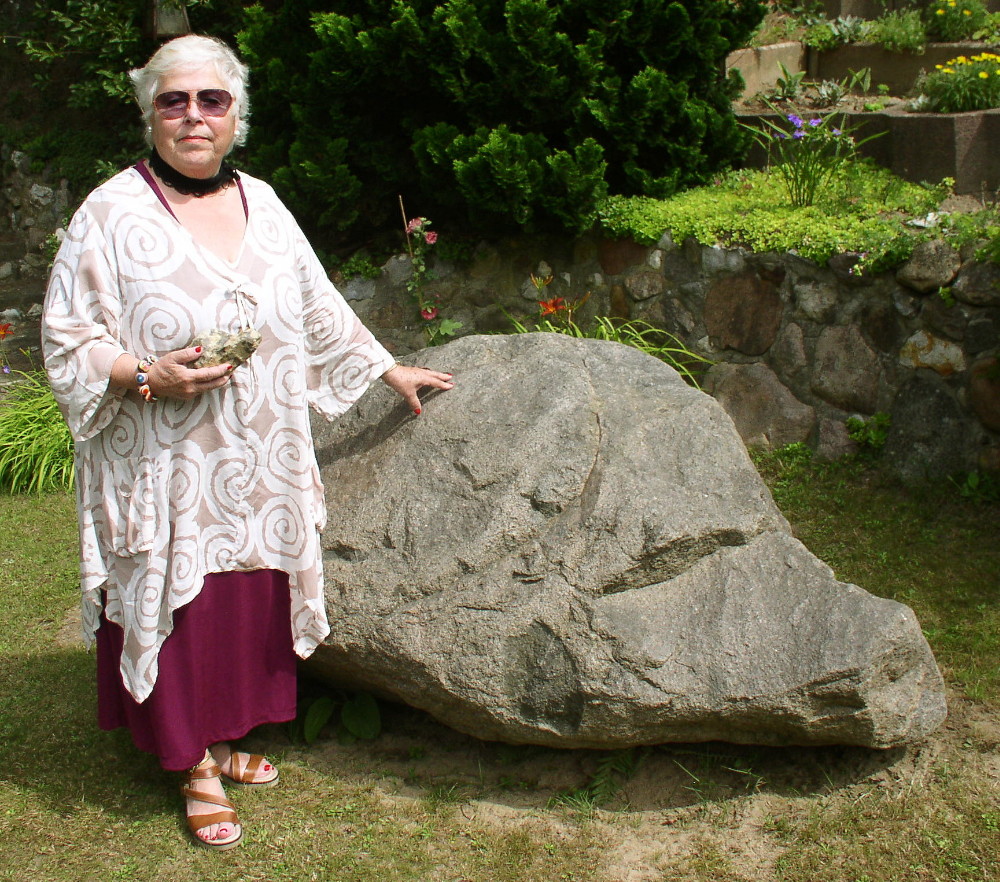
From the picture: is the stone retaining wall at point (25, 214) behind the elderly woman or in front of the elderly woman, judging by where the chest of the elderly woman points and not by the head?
behind

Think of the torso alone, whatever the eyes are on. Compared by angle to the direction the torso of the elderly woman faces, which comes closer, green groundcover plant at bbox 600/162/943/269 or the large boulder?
the large boulder

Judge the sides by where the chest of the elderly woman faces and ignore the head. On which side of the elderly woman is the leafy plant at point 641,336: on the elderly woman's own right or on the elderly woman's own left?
on the elderly woman's own left

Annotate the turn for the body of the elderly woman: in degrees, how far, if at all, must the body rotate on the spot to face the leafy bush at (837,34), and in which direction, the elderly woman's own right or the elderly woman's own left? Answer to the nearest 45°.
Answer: approximately 90° to the elderly woman's own left

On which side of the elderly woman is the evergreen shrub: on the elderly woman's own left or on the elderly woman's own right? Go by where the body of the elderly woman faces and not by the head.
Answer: on the elderly woman's own left

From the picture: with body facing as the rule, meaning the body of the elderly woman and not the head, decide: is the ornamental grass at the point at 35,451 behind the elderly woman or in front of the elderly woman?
behind

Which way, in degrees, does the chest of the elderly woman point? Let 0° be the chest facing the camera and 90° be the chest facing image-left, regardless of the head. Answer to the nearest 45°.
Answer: approximately 315°

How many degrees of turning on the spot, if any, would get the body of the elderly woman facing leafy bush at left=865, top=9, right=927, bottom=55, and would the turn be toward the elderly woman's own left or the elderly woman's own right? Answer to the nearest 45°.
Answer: approximately 90° to the elderly woman's own left

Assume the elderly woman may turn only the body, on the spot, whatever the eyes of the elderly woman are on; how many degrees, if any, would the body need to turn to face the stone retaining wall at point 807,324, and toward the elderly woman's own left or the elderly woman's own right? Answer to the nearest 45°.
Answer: approximately 90° to the elderly woman's own left
